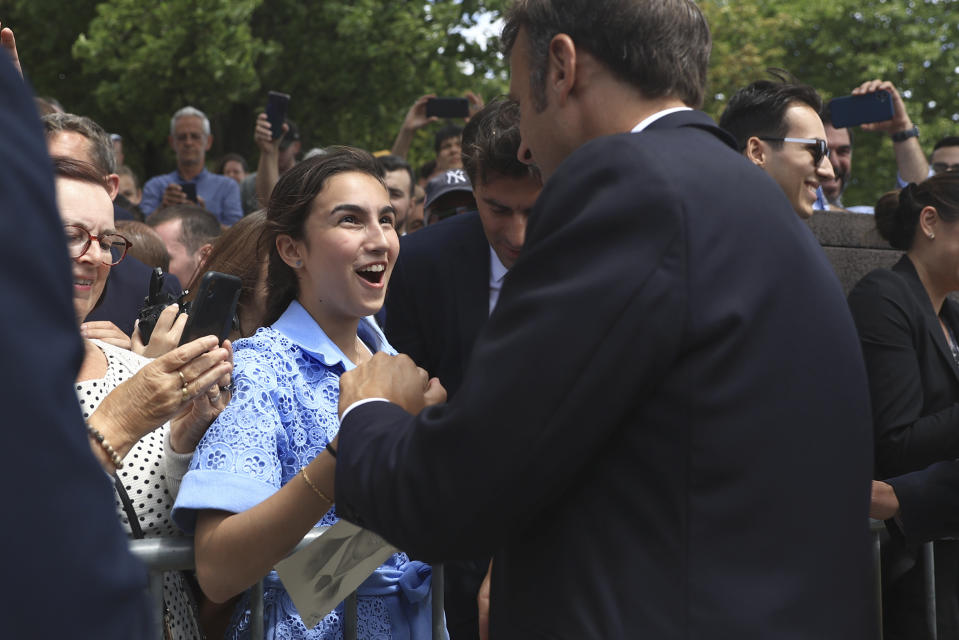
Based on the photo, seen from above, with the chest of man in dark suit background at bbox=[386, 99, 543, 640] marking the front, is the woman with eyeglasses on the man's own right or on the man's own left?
on the man's own right

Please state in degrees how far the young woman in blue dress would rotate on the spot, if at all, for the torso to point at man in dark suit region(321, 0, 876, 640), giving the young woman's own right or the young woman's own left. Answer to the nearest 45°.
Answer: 0° — they already face them

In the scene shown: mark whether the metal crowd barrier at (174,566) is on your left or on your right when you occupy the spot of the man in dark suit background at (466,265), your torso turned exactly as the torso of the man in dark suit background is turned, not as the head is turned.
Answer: on your right

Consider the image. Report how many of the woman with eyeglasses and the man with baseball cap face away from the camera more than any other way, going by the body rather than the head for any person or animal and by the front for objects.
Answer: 0

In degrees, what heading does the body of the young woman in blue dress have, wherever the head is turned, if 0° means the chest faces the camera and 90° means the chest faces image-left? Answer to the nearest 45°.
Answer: approximately 315°

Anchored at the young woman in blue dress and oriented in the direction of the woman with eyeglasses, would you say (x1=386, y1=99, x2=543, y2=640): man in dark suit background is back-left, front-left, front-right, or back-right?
back-right

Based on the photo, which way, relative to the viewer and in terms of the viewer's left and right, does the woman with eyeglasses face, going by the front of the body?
facing the viewer and to the right of the viewer

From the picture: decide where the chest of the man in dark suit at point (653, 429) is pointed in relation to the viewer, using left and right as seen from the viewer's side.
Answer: facing away from the viewer and to the left of the viewer
